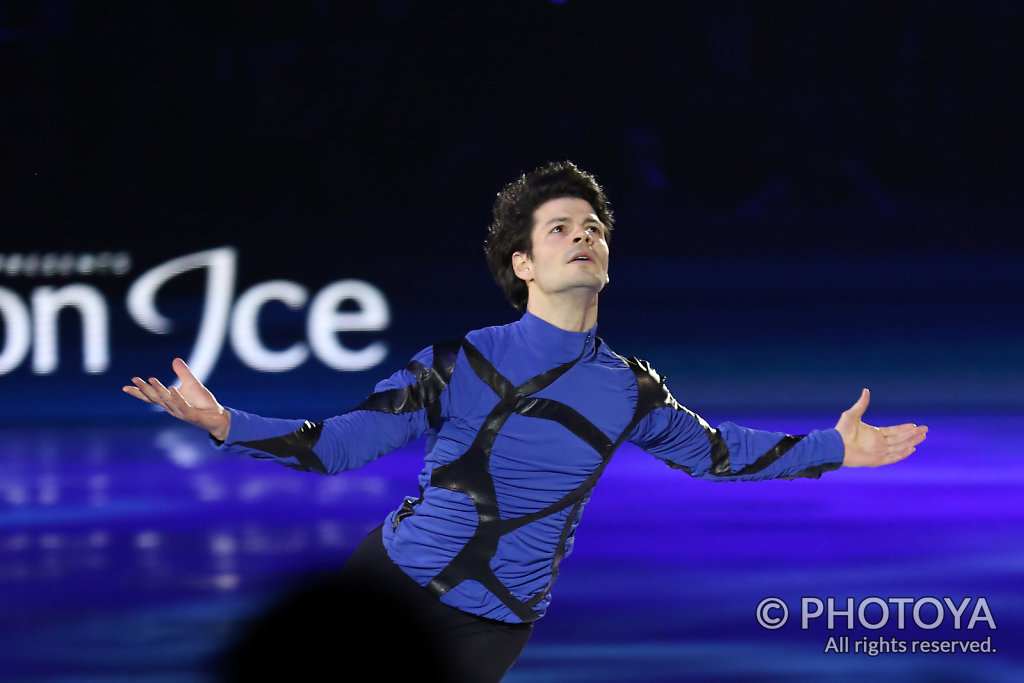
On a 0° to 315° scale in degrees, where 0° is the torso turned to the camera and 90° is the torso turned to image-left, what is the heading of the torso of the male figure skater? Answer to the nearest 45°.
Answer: approximately 315°

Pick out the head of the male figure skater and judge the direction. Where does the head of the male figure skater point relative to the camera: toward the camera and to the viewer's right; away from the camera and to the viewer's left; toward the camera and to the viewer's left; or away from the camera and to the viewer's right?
toward the camera and to the viewer's right
